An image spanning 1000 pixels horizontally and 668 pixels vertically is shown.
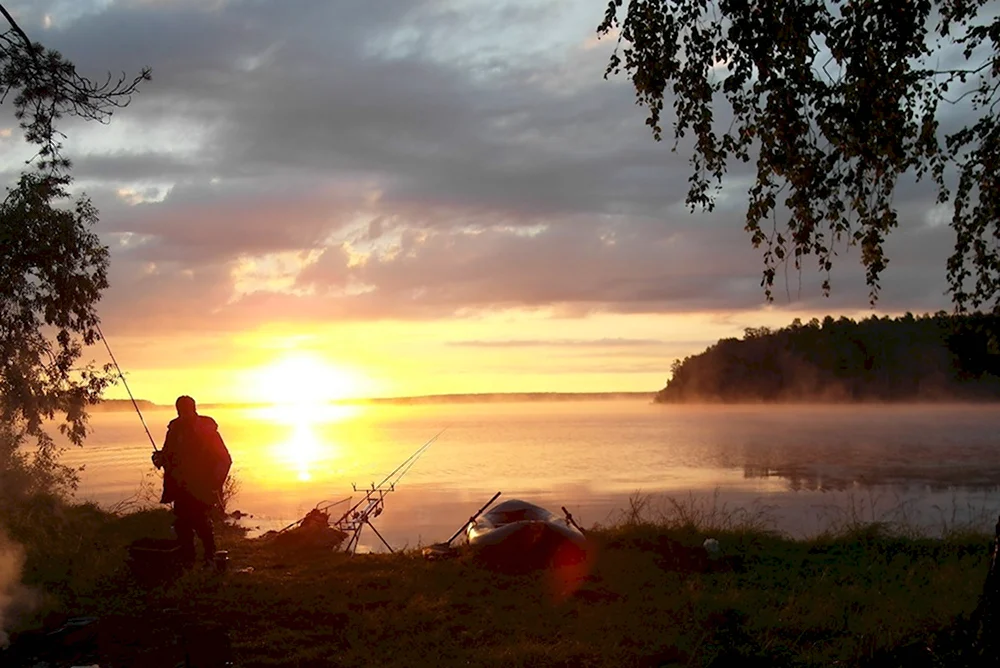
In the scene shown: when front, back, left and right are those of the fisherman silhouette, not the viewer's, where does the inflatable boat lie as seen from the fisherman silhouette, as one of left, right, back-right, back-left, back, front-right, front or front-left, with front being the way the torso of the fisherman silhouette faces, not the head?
back-right

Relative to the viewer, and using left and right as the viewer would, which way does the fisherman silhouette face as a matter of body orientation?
facing away from the viewer and to the left of the viewer
